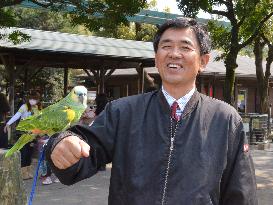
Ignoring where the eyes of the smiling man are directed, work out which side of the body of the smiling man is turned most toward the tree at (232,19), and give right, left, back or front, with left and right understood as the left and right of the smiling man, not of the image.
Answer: back
